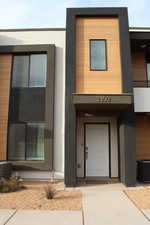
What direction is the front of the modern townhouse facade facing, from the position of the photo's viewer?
facing the viewer
